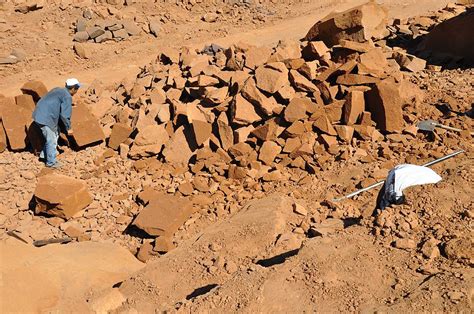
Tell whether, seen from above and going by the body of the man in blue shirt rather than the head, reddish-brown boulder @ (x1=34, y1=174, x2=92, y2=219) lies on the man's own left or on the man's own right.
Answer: on the man's own right

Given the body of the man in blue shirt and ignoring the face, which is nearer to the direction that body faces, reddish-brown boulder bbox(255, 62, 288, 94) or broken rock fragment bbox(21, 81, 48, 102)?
the reddish-brown boulder

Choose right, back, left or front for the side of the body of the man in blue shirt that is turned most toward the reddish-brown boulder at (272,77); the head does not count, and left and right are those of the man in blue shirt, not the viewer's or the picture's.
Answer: front

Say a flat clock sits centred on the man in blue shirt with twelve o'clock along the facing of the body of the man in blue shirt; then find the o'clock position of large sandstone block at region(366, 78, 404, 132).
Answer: The large sandstone block is roughly at 1 o'clock from the man in blue shirt.

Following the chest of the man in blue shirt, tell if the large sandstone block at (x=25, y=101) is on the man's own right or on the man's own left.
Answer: on the man's own left

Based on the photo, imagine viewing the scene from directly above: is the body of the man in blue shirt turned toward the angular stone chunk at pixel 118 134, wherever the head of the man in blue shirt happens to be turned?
yes

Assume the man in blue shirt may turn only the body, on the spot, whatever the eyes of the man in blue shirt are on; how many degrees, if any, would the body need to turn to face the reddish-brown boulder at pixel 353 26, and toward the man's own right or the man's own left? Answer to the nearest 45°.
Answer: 0° — they already face it

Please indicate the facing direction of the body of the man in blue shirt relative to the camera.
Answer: to the viewer's right

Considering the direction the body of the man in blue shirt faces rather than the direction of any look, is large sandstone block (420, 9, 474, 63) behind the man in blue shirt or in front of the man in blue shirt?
in front

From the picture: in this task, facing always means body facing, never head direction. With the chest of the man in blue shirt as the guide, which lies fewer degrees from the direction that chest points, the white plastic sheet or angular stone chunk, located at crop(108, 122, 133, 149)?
the angular stone chunk

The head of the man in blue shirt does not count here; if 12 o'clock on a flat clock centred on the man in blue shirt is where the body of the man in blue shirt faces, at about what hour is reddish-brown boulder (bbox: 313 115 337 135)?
The reddish-brown boulder is roughly at 1 o'clock from the man in blue shirt.
